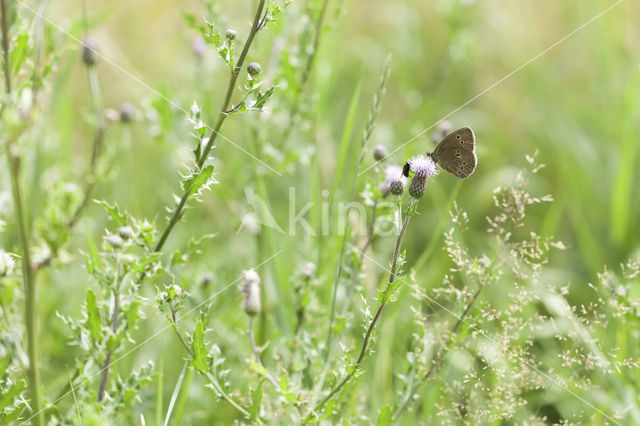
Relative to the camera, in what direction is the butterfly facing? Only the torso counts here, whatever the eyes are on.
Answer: to the viewer's left
